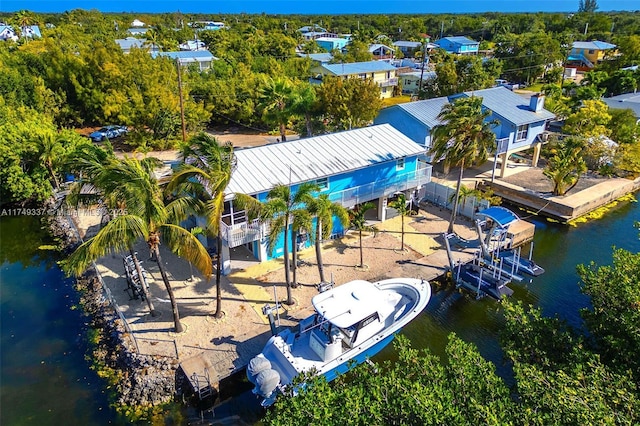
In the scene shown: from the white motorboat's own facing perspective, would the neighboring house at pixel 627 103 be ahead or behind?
ahead

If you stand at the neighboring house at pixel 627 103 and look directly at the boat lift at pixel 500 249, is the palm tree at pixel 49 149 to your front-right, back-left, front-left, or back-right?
front-right

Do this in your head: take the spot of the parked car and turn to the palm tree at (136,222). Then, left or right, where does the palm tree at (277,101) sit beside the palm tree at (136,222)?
left

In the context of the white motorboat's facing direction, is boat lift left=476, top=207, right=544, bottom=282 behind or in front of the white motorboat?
in front

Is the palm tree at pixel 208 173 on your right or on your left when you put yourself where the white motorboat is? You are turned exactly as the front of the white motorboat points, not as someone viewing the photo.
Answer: on your left

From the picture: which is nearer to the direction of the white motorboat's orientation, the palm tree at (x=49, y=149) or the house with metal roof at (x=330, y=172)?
the house with metal roof

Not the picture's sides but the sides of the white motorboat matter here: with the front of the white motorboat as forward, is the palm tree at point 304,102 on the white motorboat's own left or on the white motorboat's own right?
on the white motorboat's own left

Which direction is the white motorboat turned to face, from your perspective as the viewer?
facing away from the viewer and to the right of the viewer

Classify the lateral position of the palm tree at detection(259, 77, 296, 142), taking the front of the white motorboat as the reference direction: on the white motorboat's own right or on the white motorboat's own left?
on the white motorboat's own left

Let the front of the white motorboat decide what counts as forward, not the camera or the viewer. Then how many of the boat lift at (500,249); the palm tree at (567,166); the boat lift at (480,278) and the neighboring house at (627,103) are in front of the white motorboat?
4

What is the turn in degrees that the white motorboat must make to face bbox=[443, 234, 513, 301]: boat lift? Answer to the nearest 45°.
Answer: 0° — it already faces it

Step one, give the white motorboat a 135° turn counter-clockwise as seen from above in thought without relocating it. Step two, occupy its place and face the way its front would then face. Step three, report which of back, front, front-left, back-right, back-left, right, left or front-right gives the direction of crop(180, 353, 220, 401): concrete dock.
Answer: front
